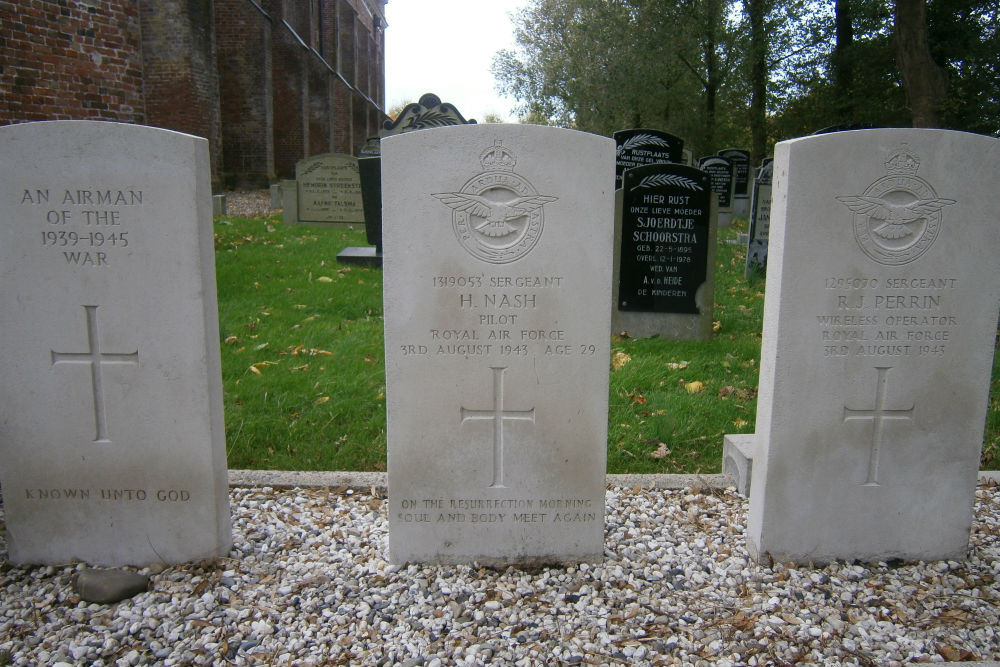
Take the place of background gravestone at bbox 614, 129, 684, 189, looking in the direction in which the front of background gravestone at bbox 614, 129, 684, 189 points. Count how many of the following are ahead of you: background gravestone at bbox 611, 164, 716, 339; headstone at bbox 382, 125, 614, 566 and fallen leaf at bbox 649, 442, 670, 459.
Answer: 3

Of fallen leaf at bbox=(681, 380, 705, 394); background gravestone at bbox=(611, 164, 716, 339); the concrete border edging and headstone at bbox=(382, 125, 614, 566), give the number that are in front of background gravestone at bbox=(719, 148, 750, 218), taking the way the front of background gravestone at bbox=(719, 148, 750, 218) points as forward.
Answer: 4

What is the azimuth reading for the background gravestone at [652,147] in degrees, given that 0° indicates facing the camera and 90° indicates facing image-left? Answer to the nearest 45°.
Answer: approximately 0°

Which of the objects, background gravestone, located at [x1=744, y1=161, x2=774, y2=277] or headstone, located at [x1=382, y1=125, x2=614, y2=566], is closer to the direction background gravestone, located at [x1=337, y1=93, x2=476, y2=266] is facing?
the headstone

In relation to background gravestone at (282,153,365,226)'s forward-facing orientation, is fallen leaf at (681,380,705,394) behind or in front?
in front

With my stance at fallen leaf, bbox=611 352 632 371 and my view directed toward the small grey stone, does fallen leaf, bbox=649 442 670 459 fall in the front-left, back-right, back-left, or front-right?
front-left

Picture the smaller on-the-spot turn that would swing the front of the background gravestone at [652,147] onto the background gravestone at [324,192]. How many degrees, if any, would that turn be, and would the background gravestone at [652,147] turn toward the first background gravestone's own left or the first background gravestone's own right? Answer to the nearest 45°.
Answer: approximately 90° to the first background gravestone's own right

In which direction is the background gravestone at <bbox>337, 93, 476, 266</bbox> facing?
toward the camera

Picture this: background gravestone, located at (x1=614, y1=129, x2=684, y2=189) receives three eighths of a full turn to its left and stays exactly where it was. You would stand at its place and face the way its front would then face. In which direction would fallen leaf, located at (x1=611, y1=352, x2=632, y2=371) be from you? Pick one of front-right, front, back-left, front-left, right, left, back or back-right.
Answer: back-right

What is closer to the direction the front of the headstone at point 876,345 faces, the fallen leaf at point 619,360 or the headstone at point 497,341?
the headstone

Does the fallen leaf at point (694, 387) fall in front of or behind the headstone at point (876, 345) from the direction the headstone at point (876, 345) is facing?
behind

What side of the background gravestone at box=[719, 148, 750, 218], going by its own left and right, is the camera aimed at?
front

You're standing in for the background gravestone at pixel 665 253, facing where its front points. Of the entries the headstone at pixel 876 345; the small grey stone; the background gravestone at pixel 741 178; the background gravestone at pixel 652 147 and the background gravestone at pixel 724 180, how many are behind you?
3

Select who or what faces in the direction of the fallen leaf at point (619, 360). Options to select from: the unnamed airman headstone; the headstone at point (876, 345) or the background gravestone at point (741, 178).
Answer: the background gravestone

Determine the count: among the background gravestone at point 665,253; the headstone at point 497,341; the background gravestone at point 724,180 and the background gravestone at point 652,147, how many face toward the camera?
4

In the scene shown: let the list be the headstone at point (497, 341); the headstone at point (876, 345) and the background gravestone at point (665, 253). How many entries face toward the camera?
3

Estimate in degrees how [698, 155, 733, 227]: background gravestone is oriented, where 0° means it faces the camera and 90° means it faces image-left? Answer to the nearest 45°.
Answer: approximately 0°

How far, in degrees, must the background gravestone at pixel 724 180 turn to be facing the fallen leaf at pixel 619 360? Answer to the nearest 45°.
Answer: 0° — it already faces it

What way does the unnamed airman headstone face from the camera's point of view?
toward the camera
